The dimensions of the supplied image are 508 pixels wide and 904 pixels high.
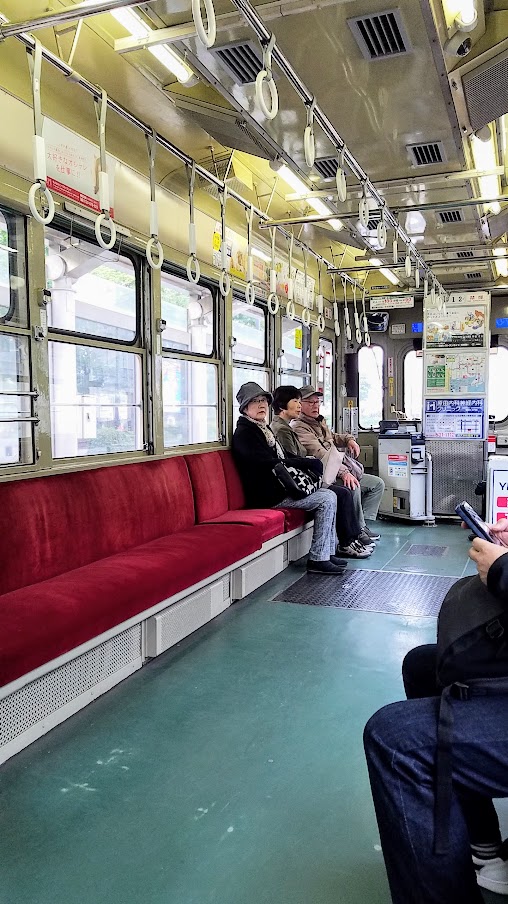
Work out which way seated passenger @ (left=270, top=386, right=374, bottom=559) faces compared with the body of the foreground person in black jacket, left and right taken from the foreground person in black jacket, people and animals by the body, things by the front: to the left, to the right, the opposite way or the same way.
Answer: the opposite way

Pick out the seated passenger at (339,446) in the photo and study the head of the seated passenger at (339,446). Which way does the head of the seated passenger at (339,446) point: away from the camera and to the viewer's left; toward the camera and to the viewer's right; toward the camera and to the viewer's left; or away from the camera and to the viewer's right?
toward the camera and to the viewer's right

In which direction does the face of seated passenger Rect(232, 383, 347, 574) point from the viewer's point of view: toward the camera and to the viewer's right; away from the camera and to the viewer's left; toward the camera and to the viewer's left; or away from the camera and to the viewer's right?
toward the camera and to the viewer's right

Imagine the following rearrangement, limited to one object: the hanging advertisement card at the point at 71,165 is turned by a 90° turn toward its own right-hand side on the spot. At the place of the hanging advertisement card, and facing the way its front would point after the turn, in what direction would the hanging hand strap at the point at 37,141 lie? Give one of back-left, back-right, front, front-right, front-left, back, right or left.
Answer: front-left

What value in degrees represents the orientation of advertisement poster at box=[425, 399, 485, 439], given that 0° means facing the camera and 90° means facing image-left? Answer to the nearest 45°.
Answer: approximately 0°

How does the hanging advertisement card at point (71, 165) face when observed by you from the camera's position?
facing the viewer and to the right of the viewer

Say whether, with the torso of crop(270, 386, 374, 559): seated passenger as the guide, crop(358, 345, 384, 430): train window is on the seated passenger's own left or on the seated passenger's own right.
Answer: on the seated passenger's own left

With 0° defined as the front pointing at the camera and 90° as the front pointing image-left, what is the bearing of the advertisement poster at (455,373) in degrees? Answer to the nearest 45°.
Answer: approximately 0°

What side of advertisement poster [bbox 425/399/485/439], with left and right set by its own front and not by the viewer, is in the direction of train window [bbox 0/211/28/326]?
front

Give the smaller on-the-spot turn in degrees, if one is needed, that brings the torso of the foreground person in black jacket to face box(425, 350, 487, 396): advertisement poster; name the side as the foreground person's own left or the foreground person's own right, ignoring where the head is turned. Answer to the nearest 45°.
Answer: approximately 90° to the foreground person's own right

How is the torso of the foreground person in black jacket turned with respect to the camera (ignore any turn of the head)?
to the viewer's left

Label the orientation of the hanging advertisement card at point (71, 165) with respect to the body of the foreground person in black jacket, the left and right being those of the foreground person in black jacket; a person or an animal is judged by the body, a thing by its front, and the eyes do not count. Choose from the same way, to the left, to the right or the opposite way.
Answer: the opposite way

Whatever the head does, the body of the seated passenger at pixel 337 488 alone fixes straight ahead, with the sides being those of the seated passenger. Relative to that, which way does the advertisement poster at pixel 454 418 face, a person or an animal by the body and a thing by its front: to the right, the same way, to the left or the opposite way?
to the right

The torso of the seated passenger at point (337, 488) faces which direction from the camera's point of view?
to the viewer's right
